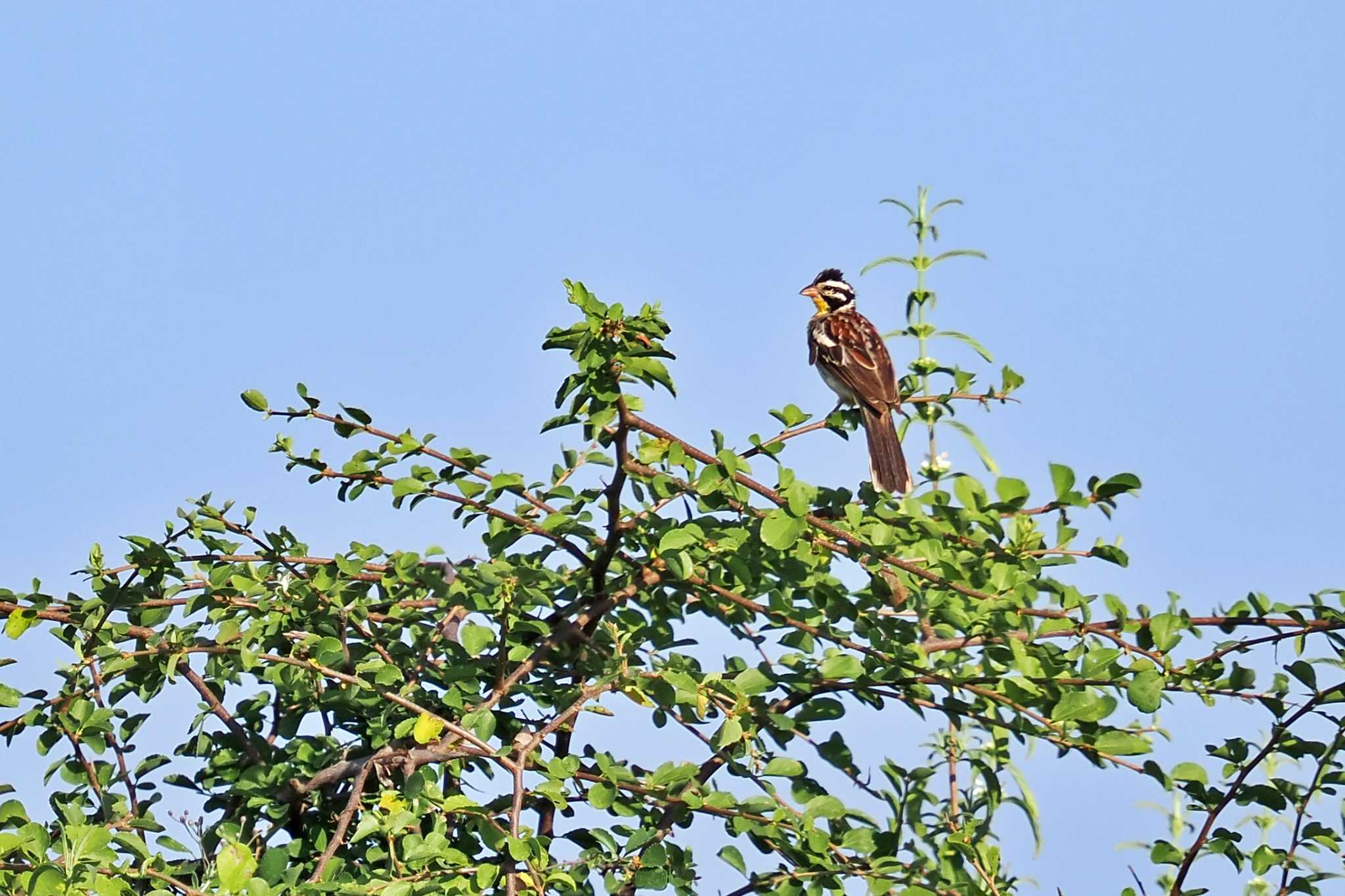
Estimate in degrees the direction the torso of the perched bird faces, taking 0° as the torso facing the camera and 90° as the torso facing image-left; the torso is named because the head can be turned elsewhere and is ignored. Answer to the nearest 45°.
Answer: approximately 135°
